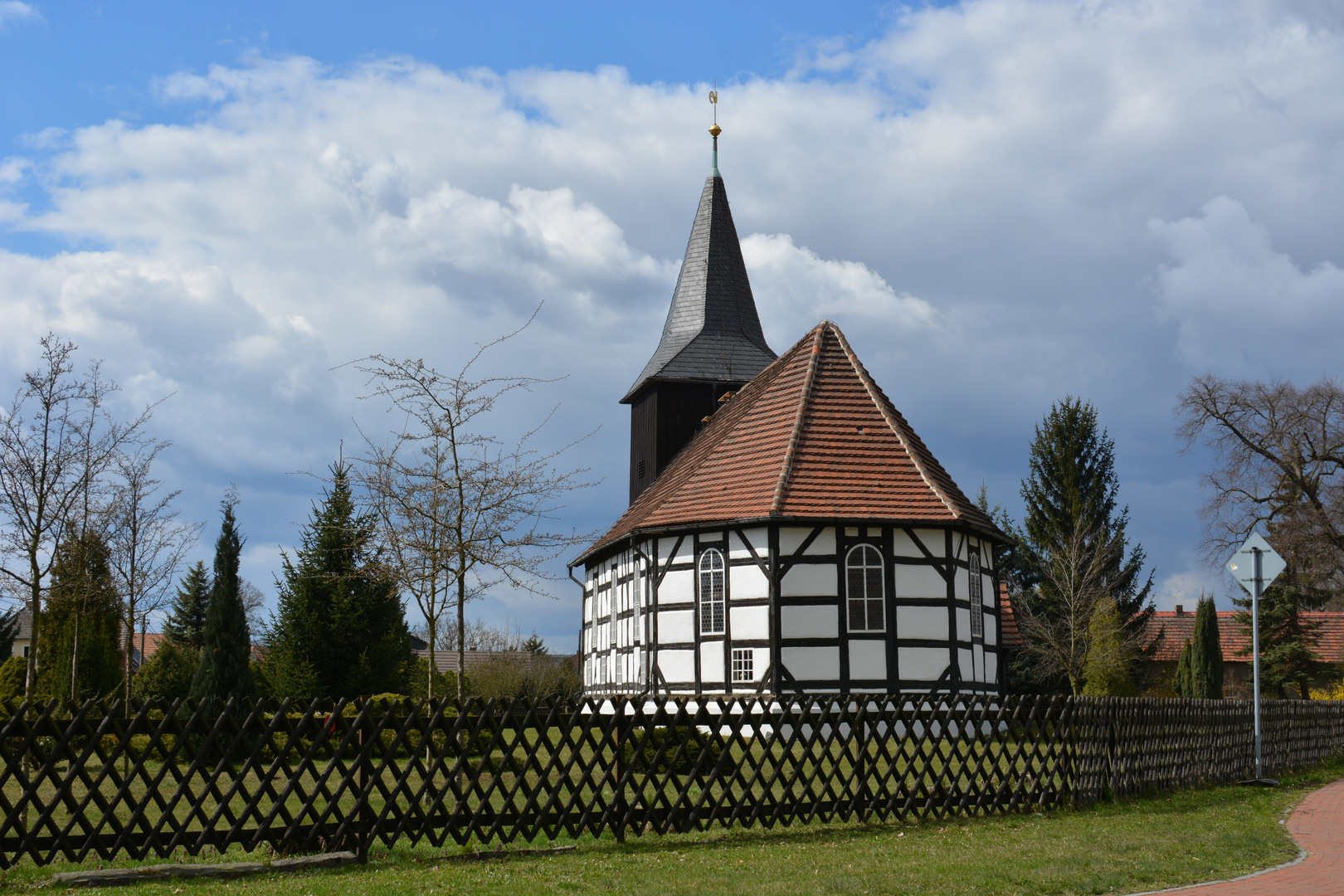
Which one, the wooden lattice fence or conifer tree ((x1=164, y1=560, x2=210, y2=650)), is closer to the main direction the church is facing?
the conifer tree

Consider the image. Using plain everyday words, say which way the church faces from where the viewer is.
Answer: facing away from the viewer and to the left of the viewer

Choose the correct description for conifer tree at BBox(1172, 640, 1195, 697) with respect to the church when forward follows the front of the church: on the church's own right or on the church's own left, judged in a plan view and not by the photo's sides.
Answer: on the church's own right

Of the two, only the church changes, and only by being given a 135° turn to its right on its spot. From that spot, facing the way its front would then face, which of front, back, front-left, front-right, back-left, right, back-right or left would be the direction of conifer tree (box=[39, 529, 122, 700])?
back

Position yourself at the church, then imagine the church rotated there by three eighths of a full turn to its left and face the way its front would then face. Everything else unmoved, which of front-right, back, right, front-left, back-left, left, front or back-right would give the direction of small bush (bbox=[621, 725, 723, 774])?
front

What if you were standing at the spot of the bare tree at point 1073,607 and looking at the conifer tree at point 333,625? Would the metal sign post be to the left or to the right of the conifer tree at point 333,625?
left

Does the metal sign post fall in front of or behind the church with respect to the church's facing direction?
behind

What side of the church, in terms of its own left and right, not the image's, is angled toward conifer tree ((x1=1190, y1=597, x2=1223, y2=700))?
right
